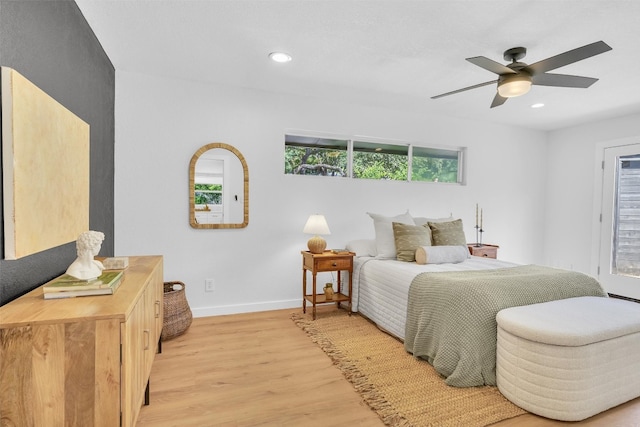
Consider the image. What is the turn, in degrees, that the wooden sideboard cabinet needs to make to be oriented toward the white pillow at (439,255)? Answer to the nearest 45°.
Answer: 0° — it already faces it

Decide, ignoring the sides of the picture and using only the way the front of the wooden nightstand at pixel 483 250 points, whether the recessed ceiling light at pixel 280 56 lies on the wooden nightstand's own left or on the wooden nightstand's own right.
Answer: on the wooden nightstand's own right

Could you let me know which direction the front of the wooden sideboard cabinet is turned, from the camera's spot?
facing to the right of the viewer

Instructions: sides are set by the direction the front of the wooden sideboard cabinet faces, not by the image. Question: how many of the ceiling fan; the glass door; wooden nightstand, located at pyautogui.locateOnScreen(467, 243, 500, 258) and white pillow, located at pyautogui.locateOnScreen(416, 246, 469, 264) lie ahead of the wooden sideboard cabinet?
4

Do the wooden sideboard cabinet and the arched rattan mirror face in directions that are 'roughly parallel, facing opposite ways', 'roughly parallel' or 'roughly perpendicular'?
roughly perpendicular

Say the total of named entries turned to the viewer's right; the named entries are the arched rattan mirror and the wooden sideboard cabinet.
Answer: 1

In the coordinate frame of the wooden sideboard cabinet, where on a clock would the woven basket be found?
The woven basket is roughly at 10 o'clock from the wooden sideboard cabinet.

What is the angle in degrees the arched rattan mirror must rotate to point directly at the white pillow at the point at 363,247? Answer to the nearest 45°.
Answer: approximately 90° to its left
